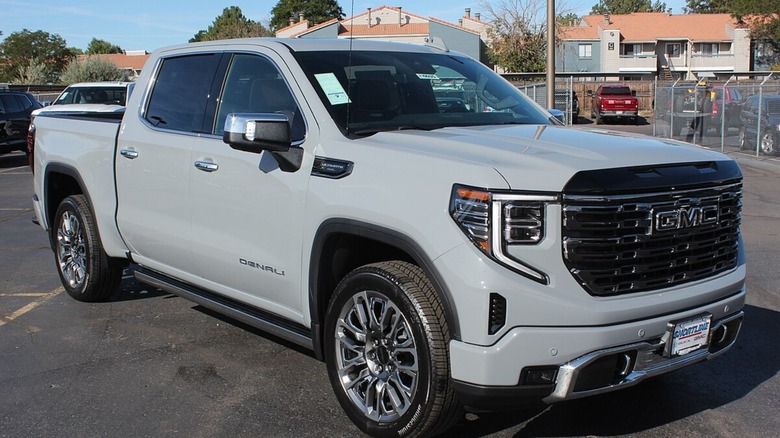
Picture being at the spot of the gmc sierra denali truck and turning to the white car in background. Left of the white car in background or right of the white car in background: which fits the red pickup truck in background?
right

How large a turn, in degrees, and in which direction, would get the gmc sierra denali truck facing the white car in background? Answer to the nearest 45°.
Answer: approximately 180°

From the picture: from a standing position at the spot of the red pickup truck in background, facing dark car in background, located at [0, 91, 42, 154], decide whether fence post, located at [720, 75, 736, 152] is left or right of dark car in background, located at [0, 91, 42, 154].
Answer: left

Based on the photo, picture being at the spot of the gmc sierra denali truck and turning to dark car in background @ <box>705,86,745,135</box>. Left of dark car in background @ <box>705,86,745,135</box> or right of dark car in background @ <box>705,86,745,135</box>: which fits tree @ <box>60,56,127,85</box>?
left

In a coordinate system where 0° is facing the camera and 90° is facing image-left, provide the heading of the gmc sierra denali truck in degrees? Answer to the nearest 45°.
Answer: approximately 315°

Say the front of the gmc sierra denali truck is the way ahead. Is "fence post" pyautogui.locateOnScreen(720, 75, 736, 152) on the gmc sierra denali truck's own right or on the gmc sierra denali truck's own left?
on the gmc sierra denali truck's own left

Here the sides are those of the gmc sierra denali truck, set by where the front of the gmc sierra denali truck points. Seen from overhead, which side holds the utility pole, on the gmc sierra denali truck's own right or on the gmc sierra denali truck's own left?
on the gmc sierra denali truck's own left
